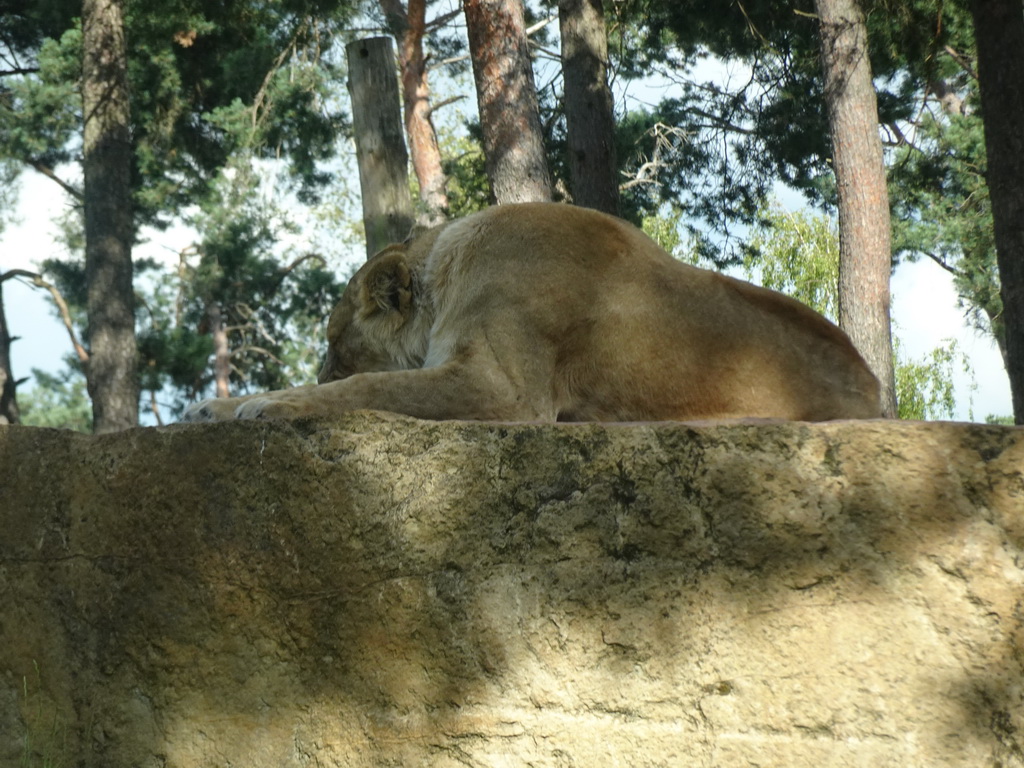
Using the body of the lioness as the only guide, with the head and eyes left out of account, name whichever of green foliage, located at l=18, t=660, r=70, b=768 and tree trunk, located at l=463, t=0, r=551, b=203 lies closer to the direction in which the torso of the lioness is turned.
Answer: the green foliage

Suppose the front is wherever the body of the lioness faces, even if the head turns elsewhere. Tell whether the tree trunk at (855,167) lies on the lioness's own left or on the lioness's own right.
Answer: on the lioness's own right

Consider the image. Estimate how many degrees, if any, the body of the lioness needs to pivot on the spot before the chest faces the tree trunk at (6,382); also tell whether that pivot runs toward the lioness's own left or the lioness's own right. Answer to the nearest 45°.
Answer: approximately 45° to the lioness's own right

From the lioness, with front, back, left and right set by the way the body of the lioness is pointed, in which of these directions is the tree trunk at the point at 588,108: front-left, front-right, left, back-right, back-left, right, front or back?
right

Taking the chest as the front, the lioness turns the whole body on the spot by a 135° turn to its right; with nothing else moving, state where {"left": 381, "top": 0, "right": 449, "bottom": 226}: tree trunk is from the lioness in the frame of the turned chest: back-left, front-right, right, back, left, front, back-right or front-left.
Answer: front-left

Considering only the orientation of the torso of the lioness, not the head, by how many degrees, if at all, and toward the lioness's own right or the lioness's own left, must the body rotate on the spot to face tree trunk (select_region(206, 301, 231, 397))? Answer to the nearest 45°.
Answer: approximately 90° to the lioness's own right

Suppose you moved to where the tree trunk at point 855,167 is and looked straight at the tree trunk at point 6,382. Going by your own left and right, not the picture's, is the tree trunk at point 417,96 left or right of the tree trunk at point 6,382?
right

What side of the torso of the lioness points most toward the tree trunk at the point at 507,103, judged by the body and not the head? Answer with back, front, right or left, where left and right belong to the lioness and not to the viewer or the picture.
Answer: right

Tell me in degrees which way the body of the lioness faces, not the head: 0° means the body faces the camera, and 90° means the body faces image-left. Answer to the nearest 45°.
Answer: approximately 90°
